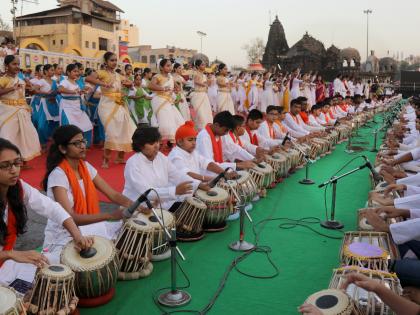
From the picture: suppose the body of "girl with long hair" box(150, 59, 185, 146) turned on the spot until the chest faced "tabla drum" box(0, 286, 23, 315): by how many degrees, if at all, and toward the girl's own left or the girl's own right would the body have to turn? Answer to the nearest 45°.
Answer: approximately 45° to the girl's own right

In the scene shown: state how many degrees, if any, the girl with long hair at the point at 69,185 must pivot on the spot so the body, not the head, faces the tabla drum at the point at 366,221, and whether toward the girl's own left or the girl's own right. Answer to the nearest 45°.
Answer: approximately 45° to the girl's own left

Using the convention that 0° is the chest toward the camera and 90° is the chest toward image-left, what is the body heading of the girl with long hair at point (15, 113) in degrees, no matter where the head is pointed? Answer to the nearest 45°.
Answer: approximately 315°

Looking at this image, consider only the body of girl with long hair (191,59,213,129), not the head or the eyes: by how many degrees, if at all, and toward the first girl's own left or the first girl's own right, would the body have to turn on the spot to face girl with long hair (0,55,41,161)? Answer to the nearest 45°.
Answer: approximately 90° to the first girl's own right

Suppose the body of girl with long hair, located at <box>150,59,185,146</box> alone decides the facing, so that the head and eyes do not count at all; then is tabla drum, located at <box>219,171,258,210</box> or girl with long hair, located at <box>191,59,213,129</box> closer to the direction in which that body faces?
the tabla drum

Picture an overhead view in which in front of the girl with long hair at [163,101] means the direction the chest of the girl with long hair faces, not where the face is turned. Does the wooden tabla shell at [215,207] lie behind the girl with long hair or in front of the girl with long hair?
in front

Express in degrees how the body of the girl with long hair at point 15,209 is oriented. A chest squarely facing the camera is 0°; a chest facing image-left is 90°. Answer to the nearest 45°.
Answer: approximately 315°
